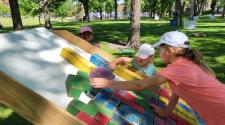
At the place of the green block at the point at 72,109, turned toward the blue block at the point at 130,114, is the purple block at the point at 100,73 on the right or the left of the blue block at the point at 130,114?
left

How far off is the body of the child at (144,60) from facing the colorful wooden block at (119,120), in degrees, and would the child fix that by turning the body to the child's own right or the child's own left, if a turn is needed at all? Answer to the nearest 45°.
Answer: approximately 45° to the child's own left

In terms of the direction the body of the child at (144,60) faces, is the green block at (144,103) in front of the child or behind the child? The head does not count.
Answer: in front

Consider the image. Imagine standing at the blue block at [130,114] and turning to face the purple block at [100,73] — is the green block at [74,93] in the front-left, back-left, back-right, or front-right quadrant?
front-left

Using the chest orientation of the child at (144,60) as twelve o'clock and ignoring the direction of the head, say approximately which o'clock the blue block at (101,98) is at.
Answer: The blue block is roughly at 11 o'clock from the child.

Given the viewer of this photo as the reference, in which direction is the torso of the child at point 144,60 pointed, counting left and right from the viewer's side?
facing the viewer and to the left of the viewer

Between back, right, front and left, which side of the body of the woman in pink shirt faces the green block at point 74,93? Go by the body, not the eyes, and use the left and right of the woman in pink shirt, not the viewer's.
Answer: front

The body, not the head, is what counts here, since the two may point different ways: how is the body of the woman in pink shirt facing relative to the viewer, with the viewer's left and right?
facing to the left of the viewer

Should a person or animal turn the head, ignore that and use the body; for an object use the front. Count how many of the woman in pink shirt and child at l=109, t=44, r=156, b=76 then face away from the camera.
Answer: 0
